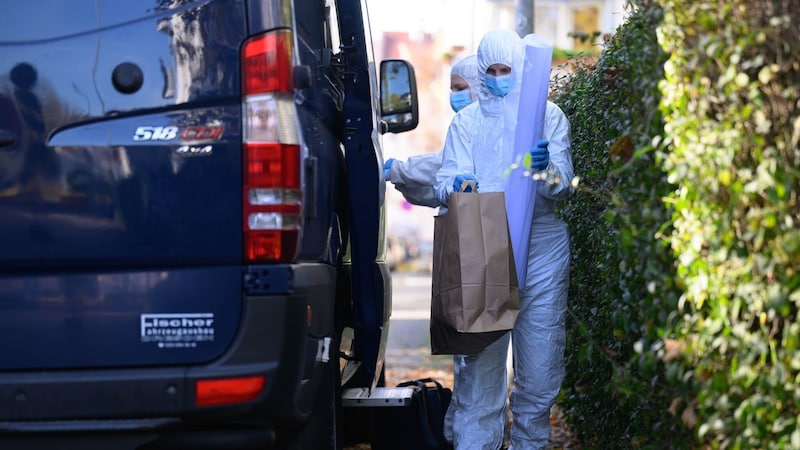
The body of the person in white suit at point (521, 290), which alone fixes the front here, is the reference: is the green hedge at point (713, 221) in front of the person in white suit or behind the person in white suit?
in front

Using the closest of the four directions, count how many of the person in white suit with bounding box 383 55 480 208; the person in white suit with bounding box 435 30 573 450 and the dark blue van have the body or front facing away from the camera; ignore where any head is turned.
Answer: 1

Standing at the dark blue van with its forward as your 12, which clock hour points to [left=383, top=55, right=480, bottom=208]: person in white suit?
The person in white suit is roughly at 1 o'clock from the dark blue van.

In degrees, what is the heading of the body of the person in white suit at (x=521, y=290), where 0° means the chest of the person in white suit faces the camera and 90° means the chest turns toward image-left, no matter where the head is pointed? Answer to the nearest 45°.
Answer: approximately 0°

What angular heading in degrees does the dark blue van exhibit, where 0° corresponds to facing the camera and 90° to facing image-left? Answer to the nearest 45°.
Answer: approximately 180°

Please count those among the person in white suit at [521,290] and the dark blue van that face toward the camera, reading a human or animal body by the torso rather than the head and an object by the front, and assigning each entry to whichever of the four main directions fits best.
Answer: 1

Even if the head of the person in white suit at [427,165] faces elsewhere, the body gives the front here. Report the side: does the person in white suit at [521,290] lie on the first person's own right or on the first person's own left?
on the first person's own left
